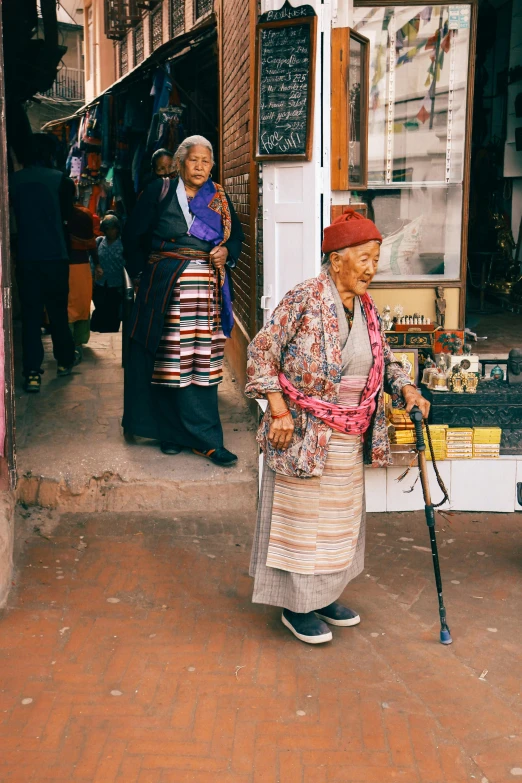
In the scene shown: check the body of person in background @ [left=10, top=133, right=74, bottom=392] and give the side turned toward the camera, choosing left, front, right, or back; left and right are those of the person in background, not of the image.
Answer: back

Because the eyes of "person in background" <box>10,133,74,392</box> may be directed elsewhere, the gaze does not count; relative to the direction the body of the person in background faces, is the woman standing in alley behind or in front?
behind

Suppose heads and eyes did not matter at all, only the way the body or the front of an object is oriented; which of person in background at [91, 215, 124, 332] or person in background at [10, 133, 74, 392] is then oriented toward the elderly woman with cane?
person in background at [91, 215, 124, 332]

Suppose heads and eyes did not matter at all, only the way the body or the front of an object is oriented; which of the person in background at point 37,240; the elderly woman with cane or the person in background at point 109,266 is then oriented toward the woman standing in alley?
the person in background at point 109,266

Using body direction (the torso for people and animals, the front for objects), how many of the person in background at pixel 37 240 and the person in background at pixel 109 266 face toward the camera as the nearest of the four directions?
1

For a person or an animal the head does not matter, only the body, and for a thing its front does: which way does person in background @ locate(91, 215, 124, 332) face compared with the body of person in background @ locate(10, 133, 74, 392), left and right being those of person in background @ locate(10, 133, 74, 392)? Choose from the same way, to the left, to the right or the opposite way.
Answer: the opposite way

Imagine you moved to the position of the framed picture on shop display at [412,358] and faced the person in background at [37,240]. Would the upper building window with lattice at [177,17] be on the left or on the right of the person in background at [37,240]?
right

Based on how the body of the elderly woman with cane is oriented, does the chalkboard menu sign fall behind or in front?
behind
